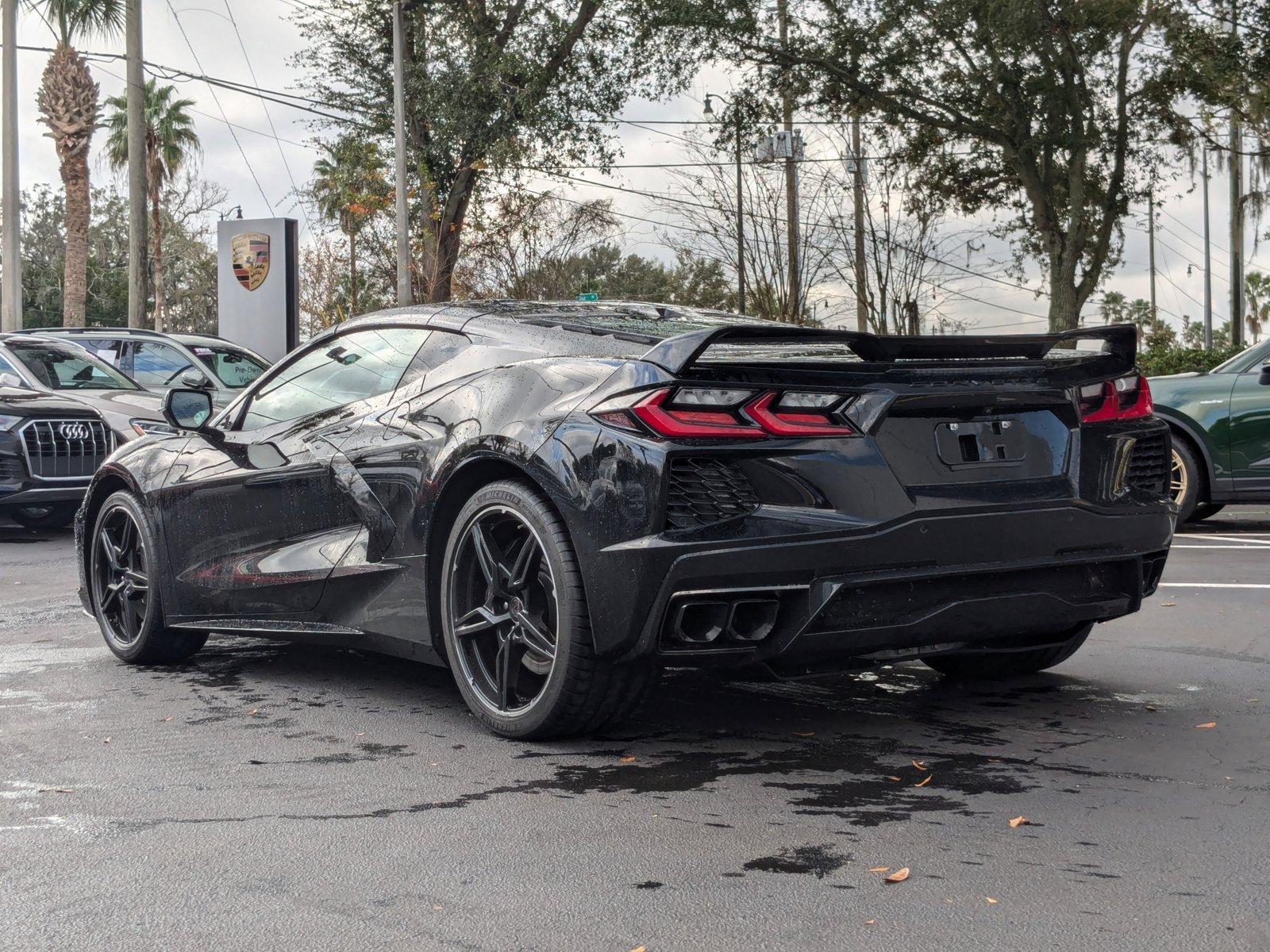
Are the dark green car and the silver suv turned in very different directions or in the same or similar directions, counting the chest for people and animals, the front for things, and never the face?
very different directions

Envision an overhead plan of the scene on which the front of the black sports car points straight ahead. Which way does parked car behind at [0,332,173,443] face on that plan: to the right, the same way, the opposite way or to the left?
the opposite way

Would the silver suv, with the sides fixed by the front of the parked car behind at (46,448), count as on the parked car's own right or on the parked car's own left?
on the parked car's own left

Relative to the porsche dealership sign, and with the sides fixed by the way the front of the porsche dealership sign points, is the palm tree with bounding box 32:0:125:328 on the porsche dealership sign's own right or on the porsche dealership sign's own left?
on the porsche dealership sign's own right

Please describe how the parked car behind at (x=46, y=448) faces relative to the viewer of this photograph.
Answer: facing the viewer and to the right of the viewer

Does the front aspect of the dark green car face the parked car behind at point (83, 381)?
yes

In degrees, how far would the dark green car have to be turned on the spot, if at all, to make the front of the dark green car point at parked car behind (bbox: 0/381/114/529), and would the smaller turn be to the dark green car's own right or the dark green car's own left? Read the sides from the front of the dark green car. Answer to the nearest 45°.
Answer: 0° — it already faces it

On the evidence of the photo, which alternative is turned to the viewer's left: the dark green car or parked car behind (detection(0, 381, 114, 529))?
the dark green car

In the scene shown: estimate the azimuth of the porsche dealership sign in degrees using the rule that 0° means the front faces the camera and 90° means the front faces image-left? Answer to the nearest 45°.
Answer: approximately 45°

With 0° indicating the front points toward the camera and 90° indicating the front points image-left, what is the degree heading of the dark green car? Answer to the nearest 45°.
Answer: approximately 90°
